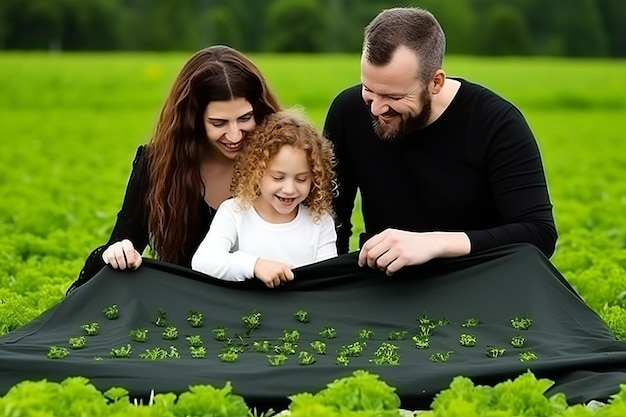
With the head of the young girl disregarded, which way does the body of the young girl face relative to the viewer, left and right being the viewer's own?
facing the viewer

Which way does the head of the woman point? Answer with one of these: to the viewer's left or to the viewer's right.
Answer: to the viewer's right

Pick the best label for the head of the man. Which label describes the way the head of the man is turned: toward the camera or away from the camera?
toward the camera

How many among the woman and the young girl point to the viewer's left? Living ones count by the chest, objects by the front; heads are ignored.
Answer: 0

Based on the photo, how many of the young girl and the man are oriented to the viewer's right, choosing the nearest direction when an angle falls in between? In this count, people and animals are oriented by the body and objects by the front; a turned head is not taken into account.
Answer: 0

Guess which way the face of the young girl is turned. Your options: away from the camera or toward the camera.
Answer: toward the camera

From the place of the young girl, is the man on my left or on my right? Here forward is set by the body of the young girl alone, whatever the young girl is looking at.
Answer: on my left

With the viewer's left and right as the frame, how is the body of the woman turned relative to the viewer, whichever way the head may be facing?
facing the viewer and to the right of the viewer

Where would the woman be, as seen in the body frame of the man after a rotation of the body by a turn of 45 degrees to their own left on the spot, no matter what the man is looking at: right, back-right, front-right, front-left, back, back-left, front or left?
right
